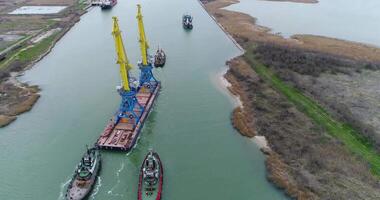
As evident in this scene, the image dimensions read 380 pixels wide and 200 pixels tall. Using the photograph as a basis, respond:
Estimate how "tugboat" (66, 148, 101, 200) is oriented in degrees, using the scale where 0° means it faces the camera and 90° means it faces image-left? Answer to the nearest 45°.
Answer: approximately 225°

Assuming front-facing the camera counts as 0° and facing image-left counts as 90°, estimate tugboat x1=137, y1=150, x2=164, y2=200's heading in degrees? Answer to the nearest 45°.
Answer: approximately 180°

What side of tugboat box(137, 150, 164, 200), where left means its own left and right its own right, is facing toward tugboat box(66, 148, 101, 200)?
left

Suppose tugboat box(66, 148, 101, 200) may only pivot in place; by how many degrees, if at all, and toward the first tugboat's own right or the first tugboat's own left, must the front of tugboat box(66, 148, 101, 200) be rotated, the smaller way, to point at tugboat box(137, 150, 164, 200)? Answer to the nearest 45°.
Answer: approximately 45° to the first tugboat's own right
